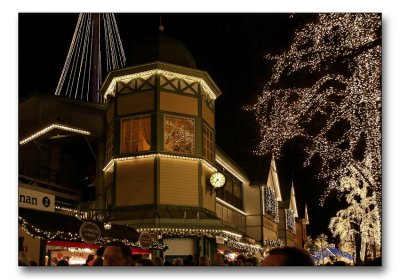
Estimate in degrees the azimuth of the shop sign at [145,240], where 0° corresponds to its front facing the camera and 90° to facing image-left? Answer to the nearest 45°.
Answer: approximately 0°

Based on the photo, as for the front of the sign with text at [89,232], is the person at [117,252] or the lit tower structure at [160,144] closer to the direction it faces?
the person

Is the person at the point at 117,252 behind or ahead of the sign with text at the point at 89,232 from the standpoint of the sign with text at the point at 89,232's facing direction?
ahead

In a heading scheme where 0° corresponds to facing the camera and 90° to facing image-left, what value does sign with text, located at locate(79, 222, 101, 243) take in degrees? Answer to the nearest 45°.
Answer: approximately 0°

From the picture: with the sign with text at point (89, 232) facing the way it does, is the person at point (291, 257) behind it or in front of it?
in front

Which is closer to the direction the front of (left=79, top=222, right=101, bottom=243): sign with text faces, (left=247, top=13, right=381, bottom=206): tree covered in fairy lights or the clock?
the tree covered in fairy lights

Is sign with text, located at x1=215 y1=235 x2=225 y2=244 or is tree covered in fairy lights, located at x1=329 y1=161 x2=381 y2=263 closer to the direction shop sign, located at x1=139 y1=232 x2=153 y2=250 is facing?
the tree covered in fairy lights
